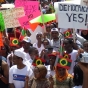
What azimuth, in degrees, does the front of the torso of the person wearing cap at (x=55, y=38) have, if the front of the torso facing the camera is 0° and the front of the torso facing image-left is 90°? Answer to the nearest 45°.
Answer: approximately 0°

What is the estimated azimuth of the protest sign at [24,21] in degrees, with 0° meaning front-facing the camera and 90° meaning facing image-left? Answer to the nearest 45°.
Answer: approximately 0°

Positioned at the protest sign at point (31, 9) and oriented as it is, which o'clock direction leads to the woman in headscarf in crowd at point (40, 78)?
The woman in headscarf in crowd is roughly at 12 o'clock from the protest sign.

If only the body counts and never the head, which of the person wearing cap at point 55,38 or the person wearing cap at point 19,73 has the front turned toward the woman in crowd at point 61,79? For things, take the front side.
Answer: the person wearing cap at point 55,38

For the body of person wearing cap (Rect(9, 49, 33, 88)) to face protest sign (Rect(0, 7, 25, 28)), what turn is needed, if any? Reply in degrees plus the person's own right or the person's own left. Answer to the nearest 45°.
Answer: approximately 135° to the person's own right
